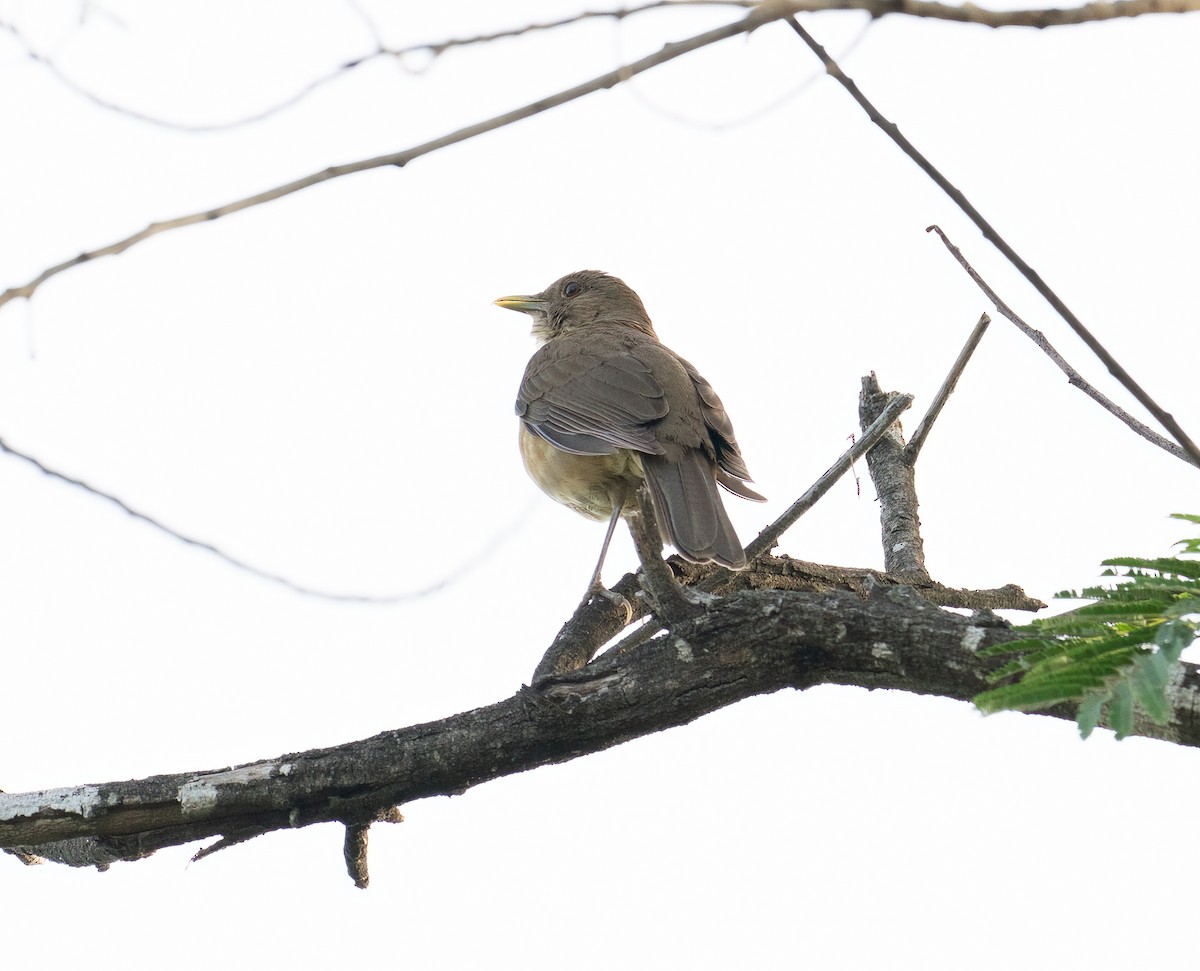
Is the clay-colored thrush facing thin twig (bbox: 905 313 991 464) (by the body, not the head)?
no

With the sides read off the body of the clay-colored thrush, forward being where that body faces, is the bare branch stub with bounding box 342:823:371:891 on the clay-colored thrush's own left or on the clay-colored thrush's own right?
on the clay-colored thrush's own left

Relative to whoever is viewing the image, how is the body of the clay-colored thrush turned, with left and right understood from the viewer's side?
facing away from the viewer and to the left of the viewer

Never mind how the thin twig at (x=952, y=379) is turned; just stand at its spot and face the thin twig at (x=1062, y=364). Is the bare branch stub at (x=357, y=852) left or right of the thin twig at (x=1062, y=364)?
right
